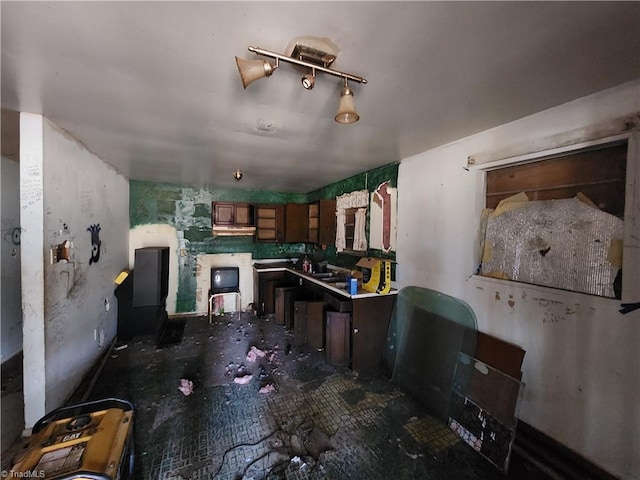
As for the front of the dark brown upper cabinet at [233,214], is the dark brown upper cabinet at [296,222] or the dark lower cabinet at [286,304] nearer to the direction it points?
the dark lower cabinet

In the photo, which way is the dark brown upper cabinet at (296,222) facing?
toward the camera

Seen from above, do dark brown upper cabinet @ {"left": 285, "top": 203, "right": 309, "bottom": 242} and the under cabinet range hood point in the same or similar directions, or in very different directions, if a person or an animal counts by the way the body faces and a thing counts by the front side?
same or similar directions

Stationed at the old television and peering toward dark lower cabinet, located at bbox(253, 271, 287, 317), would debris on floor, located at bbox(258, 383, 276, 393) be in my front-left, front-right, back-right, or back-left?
front-right

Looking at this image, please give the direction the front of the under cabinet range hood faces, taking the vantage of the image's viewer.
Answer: facing the viewer

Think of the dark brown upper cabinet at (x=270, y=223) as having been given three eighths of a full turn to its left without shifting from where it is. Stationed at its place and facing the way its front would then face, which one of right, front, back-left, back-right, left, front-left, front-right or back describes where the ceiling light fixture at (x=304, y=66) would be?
back-right

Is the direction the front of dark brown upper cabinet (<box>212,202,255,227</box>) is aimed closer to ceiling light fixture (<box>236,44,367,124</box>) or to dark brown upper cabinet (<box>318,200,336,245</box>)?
the ceiling light fixture

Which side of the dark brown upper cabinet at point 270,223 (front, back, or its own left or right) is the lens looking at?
front

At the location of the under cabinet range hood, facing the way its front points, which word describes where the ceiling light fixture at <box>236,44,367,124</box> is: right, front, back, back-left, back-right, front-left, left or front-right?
front

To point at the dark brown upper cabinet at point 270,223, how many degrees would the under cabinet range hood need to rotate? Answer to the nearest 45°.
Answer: approximately 90° to its left

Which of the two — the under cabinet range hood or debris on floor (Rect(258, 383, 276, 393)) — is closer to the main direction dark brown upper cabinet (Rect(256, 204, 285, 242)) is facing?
the debris on floor

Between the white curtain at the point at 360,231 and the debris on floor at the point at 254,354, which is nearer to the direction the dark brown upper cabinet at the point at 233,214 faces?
the debris on floor
